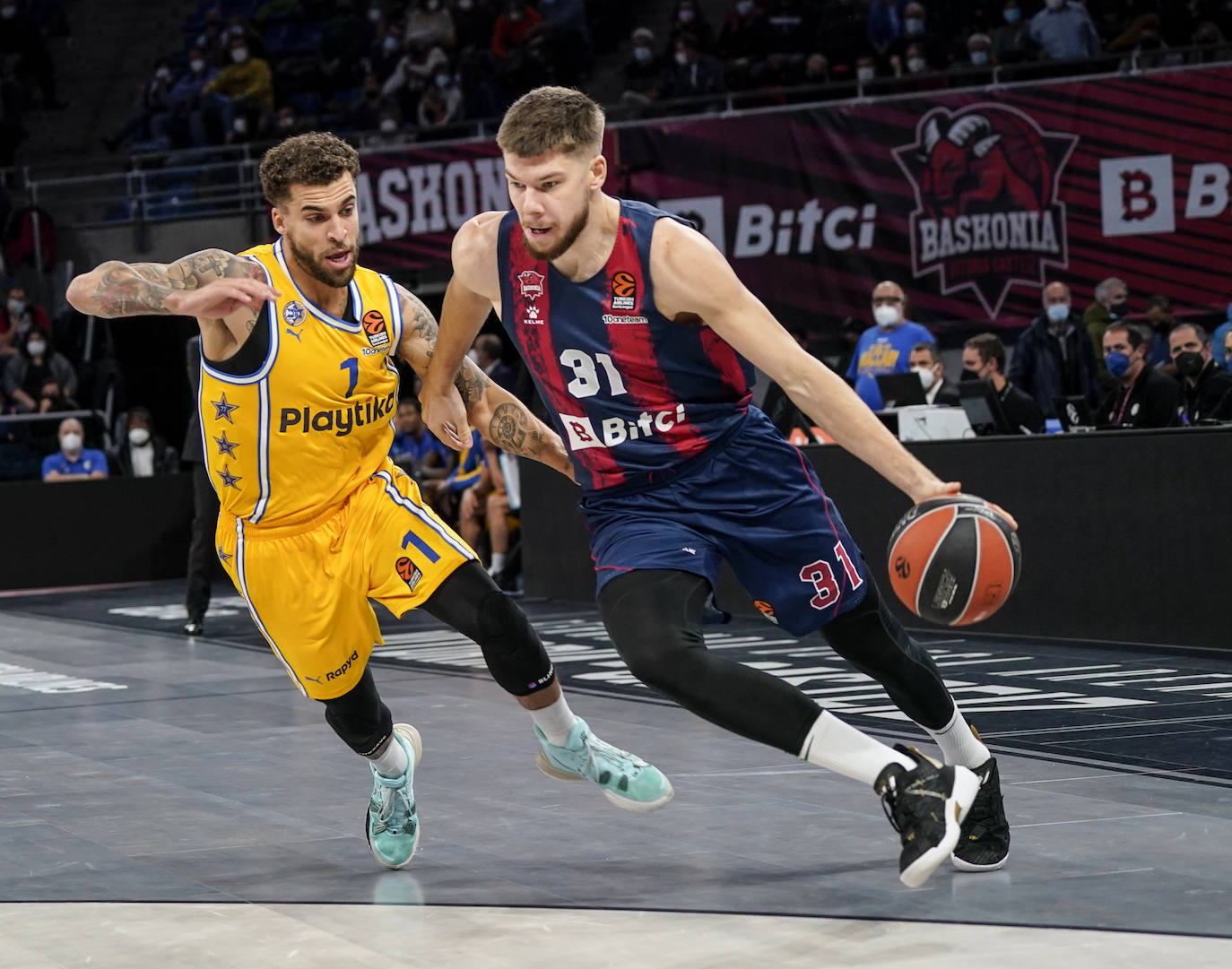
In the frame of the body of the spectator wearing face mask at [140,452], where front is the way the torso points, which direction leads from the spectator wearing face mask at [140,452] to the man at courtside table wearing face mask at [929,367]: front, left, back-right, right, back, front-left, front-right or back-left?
front-left

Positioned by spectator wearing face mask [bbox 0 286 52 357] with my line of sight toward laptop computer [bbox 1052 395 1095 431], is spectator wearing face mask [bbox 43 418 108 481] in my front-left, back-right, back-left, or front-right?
front-right

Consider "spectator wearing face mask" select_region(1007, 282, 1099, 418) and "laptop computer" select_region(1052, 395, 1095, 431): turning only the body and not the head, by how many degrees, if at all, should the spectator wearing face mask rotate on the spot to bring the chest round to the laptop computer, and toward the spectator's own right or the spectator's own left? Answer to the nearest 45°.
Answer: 0° — they already face it

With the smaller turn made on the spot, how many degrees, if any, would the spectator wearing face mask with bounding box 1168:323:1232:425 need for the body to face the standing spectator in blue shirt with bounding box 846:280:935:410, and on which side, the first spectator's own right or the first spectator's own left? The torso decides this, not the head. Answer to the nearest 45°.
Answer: approximately 90° to the first spectator's own right

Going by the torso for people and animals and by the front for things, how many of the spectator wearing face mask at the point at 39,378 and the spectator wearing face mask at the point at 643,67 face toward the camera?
2

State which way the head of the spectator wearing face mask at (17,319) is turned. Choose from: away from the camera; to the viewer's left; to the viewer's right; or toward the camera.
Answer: toward the camera

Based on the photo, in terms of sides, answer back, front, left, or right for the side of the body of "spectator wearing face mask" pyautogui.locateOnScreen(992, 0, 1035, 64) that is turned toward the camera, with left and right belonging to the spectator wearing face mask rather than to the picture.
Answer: front

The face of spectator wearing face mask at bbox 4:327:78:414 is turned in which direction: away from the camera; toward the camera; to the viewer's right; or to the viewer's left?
toward the camera

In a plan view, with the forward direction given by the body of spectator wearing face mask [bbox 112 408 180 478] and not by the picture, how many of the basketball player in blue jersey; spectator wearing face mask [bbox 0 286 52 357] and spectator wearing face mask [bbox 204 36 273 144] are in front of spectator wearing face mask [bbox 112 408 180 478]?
1

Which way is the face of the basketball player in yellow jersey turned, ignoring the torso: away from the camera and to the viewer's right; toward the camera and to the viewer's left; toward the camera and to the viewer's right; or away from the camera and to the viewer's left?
toward the camera and to the viewer's right

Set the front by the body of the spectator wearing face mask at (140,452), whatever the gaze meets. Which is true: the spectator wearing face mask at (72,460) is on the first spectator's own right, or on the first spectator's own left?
on the first spectator's own right

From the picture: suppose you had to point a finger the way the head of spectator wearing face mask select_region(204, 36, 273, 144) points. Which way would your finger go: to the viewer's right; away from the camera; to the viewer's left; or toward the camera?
toward the camera

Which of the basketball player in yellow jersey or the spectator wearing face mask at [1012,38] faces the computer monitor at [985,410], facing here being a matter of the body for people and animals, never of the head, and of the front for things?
the spectator wearing face mask

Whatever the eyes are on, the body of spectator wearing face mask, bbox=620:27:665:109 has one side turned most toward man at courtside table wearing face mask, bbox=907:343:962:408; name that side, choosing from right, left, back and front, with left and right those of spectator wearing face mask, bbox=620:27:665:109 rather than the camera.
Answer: front

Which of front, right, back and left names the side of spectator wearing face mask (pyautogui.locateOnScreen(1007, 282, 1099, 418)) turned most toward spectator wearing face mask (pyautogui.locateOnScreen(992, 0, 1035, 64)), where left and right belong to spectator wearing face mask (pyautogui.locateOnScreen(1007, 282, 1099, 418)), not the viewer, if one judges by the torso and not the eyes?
back

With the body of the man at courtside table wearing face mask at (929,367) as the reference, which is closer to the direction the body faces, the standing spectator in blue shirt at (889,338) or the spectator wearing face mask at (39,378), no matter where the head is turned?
the spectator wearing face mask

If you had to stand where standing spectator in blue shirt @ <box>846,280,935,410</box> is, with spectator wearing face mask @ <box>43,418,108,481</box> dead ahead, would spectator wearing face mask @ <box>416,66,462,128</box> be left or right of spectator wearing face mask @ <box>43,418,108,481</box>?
right
